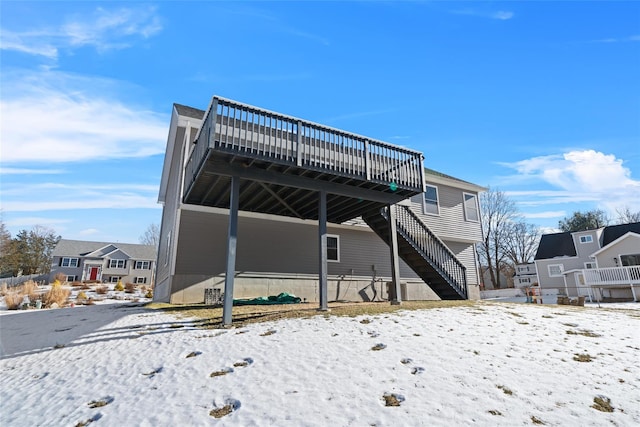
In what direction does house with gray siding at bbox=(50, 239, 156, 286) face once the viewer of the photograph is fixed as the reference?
facing the viewer

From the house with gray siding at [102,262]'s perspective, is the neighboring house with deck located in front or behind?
in front

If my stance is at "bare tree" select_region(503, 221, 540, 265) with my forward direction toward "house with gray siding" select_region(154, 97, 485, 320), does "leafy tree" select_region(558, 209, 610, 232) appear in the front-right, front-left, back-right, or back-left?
back-left

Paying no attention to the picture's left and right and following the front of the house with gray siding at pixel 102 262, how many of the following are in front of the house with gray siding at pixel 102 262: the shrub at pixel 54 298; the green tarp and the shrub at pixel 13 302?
3

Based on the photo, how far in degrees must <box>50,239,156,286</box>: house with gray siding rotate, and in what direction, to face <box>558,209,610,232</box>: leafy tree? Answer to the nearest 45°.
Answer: approximately 45° to its left

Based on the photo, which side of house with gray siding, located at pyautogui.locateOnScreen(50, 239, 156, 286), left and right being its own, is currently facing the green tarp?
front

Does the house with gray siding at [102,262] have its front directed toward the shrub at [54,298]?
yes

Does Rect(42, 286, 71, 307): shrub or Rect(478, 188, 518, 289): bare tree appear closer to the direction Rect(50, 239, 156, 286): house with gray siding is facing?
the shrub

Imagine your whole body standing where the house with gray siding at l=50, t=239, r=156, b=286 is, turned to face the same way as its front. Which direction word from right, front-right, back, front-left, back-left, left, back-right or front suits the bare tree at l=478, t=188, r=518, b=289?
front-left

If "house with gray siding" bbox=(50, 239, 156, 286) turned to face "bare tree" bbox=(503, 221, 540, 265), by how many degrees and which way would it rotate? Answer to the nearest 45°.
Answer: approximately 45° to its left

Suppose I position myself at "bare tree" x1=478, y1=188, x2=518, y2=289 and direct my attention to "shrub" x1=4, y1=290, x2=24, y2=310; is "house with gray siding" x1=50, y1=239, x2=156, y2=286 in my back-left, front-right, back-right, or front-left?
front-right

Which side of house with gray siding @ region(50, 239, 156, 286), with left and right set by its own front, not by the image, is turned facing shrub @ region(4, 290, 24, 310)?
front

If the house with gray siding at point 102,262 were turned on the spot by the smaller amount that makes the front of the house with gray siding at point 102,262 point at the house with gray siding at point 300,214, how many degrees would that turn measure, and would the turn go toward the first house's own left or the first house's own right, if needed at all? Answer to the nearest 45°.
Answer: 0° — it already faces it

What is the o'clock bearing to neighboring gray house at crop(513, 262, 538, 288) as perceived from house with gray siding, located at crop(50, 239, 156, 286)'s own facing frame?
The neighboring gray house is roughly at 10 o'clock from the house with gray siding.
